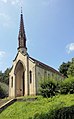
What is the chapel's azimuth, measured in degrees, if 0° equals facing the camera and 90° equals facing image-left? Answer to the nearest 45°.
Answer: approximately 45°

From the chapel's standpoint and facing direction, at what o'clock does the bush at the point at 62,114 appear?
The bush is roughly at 10 o'clock from the chapel.

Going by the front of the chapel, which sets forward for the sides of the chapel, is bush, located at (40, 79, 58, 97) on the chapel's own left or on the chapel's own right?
on the chapel's own left
